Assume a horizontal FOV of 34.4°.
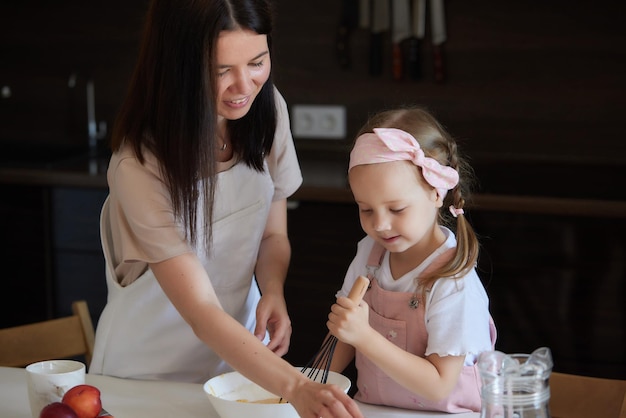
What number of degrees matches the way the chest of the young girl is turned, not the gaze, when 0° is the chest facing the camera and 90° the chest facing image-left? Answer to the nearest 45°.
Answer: approximately 45°

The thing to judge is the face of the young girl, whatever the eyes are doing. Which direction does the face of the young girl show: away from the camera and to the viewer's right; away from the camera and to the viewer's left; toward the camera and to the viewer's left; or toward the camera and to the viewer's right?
toward the camera and to the viewer's left

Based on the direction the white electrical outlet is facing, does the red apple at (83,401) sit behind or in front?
in front

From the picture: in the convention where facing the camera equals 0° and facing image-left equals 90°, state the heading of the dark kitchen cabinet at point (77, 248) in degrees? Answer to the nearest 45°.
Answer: approximately 0°

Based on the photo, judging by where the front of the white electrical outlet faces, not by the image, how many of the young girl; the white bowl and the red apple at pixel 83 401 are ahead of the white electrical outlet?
3

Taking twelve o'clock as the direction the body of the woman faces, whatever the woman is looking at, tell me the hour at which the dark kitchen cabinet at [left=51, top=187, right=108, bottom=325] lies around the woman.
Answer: The dark kitchen cabinet is roughly at 7 o'clock from the woman.

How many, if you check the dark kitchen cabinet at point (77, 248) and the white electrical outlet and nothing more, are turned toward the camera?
2

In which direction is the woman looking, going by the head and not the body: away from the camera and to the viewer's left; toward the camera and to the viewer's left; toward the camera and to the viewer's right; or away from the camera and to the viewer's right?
toward the camera and to the viewer's right

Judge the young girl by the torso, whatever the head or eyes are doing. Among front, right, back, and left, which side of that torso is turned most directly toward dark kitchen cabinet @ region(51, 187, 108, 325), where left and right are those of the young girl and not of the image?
right

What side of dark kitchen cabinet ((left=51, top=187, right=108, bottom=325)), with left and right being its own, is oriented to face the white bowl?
front

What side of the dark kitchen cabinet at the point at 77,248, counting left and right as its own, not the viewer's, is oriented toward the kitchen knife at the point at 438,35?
left

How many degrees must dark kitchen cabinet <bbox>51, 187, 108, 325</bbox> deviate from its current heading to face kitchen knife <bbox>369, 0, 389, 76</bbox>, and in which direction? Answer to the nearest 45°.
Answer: approximately 90° to its left

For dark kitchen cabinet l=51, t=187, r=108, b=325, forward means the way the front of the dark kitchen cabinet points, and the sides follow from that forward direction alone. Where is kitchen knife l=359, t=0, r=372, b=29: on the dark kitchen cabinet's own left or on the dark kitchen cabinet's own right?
on the dark kitchen cabinet's own left
